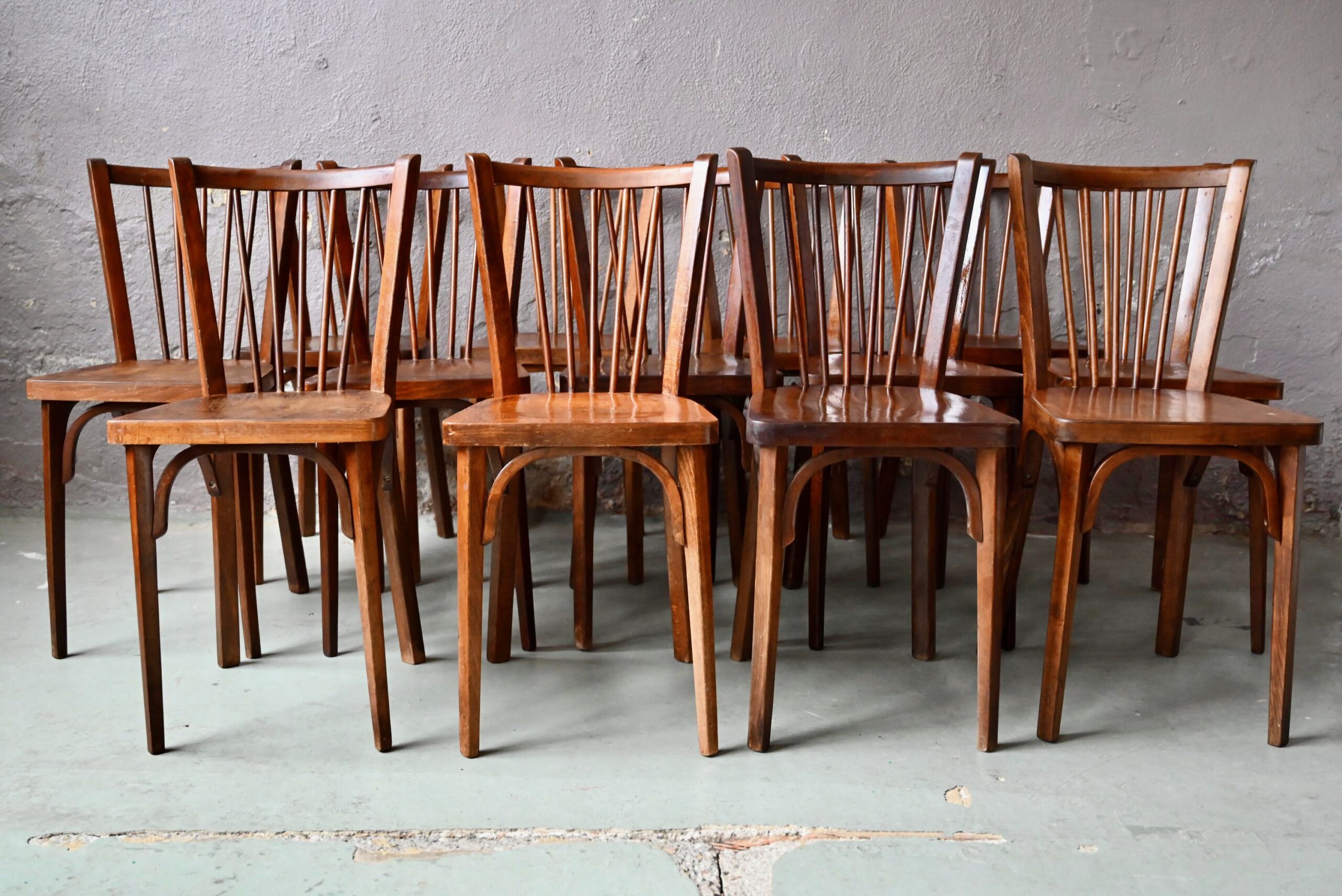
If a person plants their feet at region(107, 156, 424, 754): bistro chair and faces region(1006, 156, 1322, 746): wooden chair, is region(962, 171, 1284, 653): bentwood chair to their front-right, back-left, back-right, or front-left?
front-left

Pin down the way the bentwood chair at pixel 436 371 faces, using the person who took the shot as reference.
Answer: facing the viewer

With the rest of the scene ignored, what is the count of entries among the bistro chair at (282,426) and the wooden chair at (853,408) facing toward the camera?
2

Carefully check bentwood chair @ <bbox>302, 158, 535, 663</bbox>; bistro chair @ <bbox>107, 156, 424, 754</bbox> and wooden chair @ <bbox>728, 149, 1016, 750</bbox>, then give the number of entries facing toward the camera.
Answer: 3

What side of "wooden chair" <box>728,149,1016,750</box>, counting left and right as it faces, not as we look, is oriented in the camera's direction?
front

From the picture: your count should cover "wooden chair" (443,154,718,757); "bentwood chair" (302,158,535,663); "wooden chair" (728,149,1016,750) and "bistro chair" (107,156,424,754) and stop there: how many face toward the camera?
4

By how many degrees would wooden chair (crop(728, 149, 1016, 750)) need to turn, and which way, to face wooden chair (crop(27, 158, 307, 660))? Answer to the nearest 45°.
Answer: approximately 90° to its right

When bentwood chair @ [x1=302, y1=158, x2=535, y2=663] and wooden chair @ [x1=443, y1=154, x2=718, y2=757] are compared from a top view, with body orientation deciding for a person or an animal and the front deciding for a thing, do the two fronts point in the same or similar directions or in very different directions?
same or similar directions

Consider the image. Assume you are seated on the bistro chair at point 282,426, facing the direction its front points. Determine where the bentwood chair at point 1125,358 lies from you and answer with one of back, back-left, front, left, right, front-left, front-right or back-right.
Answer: left

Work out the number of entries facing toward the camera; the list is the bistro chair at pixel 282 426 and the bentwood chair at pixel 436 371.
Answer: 2

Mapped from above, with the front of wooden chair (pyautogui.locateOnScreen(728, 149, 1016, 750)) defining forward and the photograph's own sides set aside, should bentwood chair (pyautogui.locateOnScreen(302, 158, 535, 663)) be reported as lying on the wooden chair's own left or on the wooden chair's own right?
on the wooden chair's own right

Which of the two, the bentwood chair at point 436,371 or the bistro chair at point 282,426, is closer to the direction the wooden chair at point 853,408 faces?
the bistro chair
